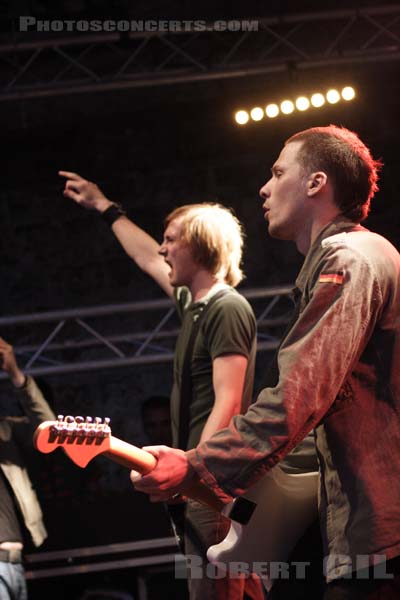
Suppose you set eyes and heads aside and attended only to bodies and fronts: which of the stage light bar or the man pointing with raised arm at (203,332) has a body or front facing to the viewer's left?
the man pointing with raised arm

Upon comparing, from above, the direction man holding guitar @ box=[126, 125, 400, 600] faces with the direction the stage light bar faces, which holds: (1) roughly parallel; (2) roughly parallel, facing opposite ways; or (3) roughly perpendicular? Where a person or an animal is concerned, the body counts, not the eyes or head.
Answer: roughly perpendicular

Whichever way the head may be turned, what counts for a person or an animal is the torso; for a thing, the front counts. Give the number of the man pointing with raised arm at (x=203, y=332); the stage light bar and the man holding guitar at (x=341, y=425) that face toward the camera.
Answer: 1

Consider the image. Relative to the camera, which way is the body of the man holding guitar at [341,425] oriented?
to the viewer's left

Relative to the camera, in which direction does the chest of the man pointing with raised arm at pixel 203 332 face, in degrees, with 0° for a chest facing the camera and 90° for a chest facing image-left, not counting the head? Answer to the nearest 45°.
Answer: approximately 90°

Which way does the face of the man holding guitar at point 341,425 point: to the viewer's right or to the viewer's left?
to the viewer's left

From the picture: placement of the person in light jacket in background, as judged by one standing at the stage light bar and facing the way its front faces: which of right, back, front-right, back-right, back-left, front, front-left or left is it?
front-right

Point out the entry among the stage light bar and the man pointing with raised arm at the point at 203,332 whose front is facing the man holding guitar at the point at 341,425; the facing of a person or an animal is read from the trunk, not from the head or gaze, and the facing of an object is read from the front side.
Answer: the stage light bar

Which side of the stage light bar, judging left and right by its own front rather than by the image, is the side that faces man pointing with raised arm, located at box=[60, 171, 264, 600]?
front

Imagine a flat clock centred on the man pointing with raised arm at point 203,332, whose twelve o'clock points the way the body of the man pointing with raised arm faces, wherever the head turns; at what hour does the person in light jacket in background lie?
The person in light jacket in background is roughly at 2 o'clock from the man pointing with raised arm.
